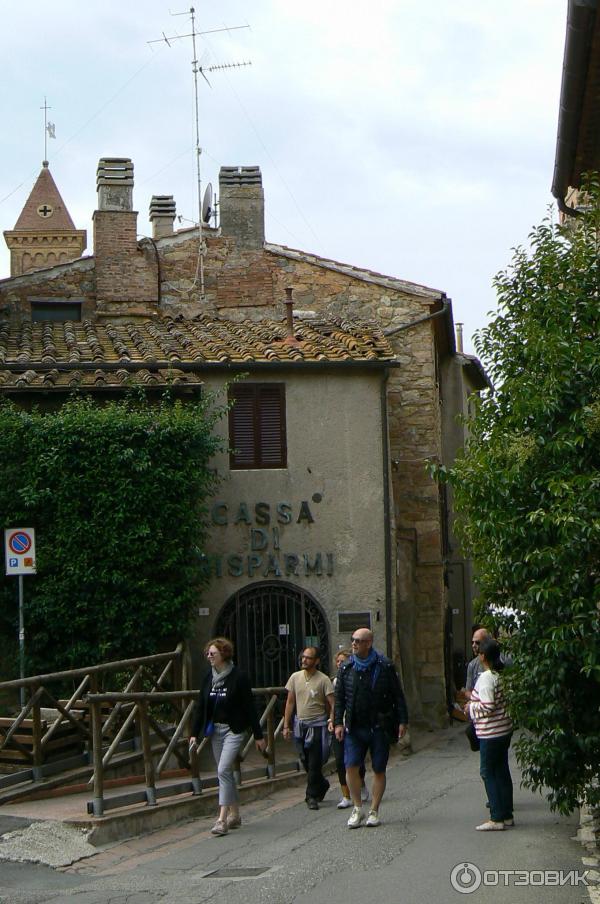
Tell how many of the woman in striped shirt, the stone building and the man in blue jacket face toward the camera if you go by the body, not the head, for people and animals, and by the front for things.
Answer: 2

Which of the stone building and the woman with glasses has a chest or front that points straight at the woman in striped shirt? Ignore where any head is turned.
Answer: the stone building

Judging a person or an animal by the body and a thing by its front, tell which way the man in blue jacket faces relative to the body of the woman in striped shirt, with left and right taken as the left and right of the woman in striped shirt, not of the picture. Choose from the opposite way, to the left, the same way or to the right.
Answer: to the left

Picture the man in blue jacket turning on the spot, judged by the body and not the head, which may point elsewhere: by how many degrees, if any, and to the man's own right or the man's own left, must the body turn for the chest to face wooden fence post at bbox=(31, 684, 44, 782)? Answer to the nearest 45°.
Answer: approximately 90° to the man's own right

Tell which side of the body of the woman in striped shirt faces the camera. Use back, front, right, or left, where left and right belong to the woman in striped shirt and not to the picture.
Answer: left

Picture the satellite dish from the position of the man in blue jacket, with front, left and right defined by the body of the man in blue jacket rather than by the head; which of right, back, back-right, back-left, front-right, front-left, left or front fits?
back

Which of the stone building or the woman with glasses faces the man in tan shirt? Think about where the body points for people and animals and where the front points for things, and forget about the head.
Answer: the stone building

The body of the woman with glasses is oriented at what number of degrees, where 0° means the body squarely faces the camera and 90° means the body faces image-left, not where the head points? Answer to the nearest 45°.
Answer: approximately 45°

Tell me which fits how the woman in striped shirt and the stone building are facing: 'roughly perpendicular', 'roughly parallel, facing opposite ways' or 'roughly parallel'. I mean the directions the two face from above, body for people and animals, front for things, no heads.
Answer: roughly perpendicular

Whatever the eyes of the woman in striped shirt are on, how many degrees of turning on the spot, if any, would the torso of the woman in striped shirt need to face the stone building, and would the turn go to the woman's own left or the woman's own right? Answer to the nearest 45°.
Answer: approximately 90° to the woman's own right

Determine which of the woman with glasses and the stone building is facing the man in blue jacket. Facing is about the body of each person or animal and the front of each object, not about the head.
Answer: the stone building

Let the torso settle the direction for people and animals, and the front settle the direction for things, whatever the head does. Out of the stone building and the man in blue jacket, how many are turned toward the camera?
2
